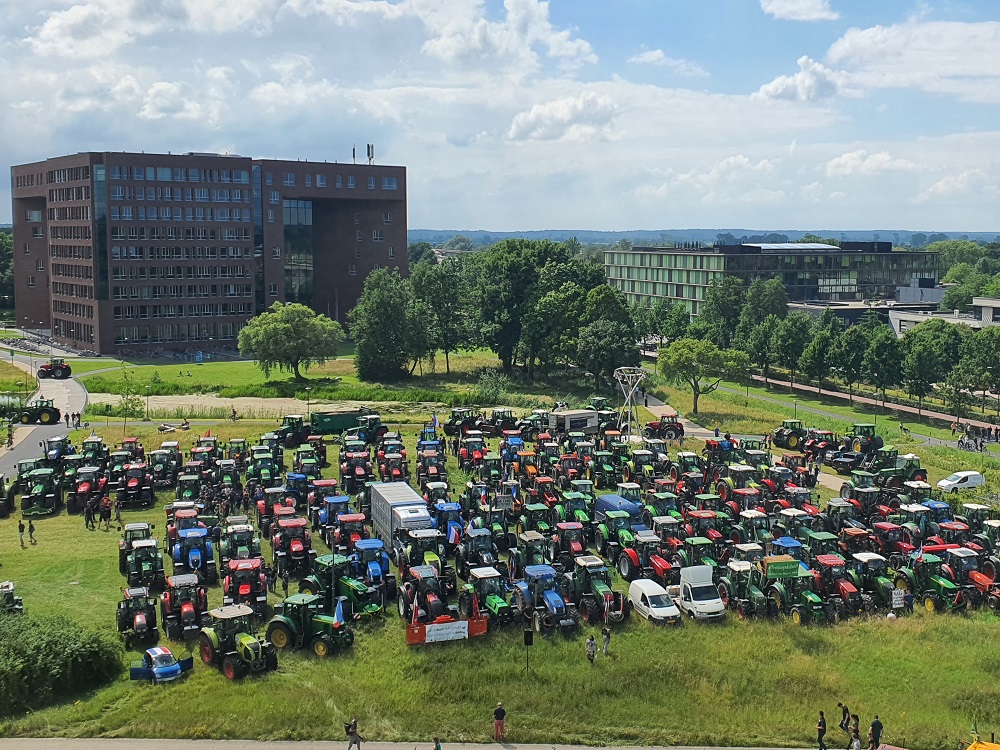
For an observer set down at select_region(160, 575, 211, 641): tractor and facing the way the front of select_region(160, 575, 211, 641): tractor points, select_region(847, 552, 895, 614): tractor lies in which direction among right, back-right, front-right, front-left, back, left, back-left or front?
left

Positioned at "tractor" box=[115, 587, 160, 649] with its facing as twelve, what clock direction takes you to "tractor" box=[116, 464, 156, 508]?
"tractor" box=[116, 464, 156, 508] is roughly at 6 o'clock from "tractor" box=[115, 587, 160, 649].

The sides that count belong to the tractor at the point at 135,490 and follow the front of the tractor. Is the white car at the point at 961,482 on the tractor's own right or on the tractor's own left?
on the tractor's own left

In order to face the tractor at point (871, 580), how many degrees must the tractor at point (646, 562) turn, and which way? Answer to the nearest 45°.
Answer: approximately 45° to its left

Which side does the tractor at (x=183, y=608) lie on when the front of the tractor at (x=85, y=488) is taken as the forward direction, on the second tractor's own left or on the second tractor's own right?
on the second tractor's own left

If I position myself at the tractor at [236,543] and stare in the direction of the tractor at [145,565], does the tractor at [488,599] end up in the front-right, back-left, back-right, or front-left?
back-left

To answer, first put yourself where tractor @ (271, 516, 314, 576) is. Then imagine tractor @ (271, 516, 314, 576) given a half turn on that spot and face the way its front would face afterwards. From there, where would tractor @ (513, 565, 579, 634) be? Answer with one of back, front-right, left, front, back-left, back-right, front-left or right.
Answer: back-right

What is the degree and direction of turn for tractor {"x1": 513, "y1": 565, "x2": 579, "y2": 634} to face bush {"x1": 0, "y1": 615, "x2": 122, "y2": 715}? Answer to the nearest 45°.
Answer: approximately 135° to its right

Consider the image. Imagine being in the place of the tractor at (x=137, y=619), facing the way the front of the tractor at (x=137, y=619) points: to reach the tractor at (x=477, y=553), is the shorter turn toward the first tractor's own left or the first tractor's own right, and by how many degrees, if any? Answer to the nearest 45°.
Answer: approximately 90° to the first tractor's own left

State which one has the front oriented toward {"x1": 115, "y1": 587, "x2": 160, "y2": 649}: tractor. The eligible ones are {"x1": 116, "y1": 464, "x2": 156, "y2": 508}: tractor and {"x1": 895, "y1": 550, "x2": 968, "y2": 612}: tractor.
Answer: {"x1": 116, "y1": 464, "x2": 156, "y2": 508}: tractor

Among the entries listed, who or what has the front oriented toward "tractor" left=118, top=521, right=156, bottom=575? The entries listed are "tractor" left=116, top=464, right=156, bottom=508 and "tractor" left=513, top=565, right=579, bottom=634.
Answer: "tractor" left=116, top=464, right=156, bottom=508

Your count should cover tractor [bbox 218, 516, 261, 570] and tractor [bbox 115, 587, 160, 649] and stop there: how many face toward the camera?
2

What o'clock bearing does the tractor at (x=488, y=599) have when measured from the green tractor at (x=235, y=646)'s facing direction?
The tractor is roughly at 10 o'clock from the green tractor.

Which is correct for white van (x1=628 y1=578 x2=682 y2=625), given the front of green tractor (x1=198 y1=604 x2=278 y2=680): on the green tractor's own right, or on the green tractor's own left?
on the green tractor's own left

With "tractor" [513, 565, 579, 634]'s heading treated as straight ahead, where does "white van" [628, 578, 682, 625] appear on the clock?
The white van is roughly at 10 o'clock from the tractor.
